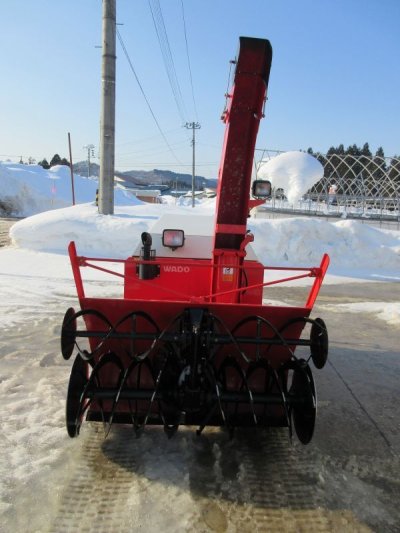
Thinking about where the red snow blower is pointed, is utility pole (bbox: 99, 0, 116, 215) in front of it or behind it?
behind

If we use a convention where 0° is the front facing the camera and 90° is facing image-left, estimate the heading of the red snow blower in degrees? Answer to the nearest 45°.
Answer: approximately 0°
